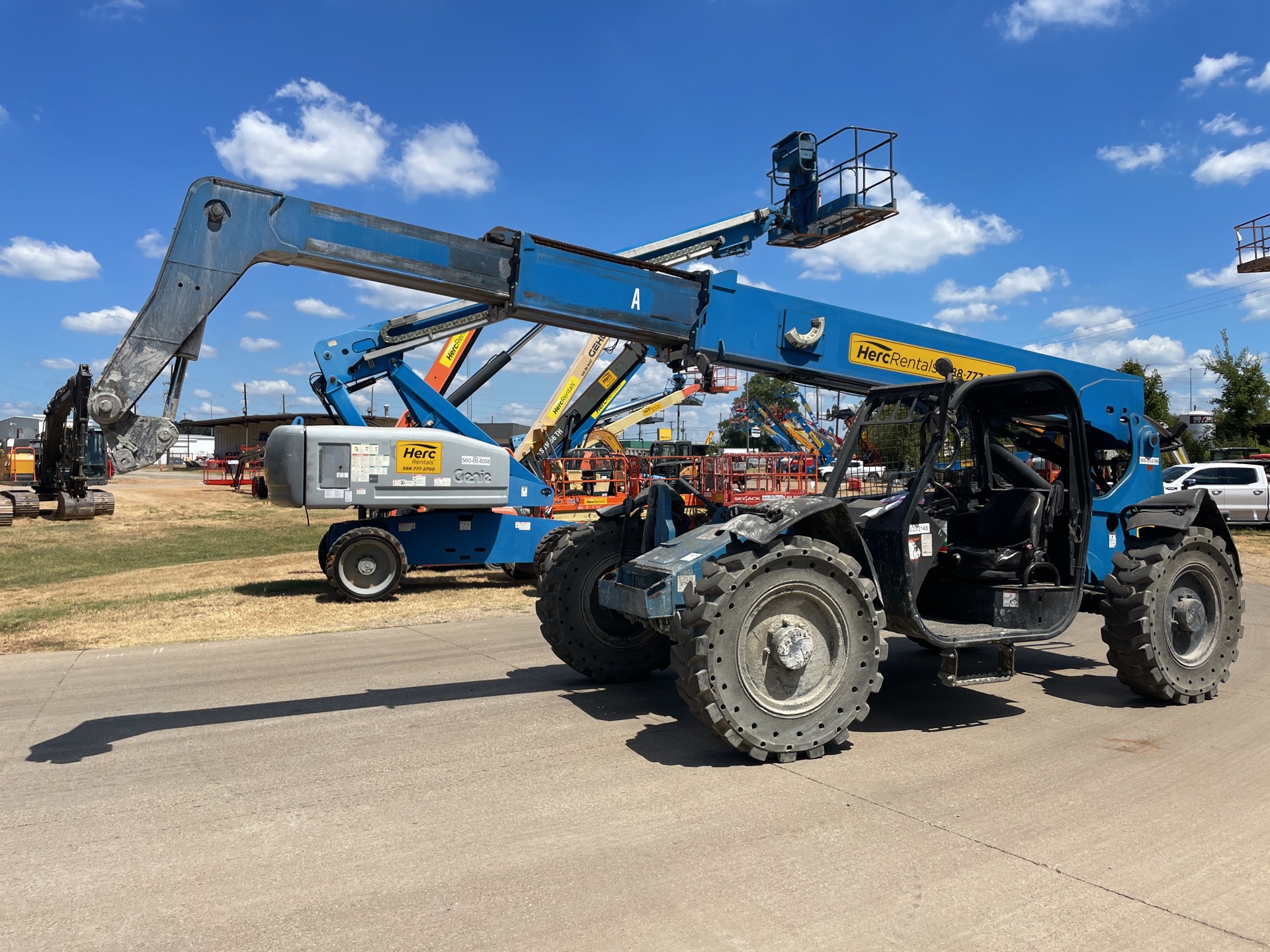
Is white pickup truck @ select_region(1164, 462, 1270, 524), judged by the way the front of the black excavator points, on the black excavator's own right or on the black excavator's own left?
on the black excavator's own left

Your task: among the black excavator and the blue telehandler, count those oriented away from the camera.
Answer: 0

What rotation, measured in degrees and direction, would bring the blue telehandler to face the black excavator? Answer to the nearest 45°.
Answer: approximately 90° to its right

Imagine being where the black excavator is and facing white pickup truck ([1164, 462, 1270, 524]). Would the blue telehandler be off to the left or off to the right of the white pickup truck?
right

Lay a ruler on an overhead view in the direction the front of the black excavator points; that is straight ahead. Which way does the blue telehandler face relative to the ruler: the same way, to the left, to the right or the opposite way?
to the right

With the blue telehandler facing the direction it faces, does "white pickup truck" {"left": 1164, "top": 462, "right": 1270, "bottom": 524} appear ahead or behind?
behind

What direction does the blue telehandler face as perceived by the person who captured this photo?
facing the viewer and to the left of the viewer

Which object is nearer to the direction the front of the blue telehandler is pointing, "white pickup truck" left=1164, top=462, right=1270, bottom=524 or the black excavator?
the black excavator

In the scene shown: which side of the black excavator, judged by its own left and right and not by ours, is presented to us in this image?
front
